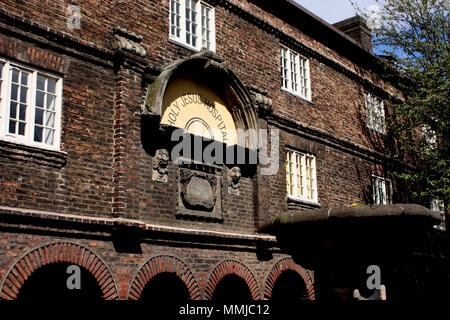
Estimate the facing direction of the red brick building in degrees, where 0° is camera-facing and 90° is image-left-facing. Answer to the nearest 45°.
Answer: approximately 315°
